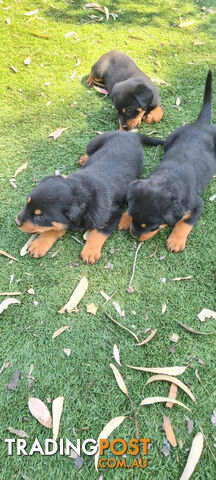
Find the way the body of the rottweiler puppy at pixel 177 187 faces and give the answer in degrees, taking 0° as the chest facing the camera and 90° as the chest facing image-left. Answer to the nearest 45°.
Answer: approximately 45°

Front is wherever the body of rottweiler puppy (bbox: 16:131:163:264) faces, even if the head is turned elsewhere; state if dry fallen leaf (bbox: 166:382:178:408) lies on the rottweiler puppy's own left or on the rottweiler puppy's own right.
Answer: on the rottweiler puppy's own left

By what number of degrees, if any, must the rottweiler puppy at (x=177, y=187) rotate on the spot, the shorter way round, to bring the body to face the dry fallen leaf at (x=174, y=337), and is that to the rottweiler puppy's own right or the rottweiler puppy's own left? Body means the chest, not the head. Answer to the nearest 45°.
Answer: approximately 45° to the rottweiler puppy's own left

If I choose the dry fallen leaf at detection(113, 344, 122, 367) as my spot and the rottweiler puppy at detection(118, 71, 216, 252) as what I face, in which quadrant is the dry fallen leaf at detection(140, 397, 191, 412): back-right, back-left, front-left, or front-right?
back-right

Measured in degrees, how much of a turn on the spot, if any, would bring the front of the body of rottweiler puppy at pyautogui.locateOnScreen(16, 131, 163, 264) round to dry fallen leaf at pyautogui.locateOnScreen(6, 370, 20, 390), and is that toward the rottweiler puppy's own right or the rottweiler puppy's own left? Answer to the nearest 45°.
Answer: approximately 45° to the rottweiler puppy's own left

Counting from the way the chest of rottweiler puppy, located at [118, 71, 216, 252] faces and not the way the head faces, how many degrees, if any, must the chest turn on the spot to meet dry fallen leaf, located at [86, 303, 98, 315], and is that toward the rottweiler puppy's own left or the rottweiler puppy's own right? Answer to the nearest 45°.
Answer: approximately 45° to the rottweiler puppy's own left

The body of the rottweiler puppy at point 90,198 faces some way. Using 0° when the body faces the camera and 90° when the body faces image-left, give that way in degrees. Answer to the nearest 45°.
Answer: approximately 45°

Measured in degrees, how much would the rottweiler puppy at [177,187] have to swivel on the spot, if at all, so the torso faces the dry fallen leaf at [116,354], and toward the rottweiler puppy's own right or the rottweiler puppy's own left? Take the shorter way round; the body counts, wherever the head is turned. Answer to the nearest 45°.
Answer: approximately 45° to the rottweiler puppy's own left

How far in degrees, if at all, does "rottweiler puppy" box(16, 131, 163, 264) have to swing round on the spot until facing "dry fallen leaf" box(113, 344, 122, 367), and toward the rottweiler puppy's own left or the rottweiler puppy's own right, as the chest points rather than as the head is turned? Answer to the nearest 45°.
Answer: approximately 45° to the rottweiler puppy's own left
